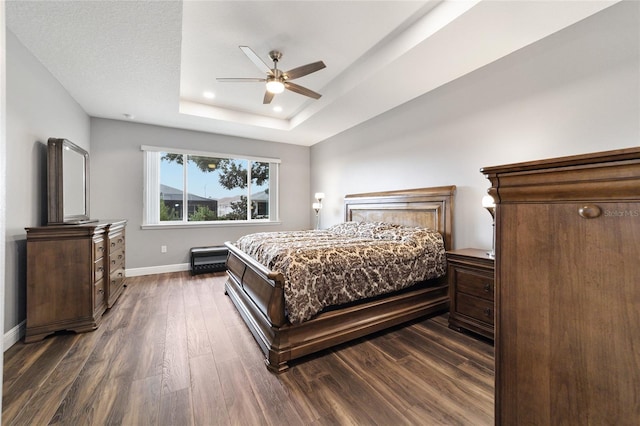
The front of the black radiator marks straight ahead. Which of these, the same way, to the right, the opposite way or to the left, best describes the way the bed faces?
to the right

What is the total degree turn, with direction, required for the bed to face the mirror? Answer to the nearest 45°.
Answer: approximately 45° to its right

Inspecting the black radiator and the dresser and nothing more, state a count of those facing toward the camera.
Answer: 1

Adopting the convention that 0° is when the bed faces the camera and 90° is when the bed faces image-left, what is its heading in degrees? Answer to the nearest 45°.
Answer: approximately 45°

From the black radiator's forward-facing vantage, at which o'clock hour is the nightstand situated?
The nightstand is roughly at 11 o'clock from the black radiator.

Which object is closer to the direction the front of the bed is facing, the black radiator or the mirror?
the mirror

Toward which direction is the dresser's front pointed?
to the viewer's right

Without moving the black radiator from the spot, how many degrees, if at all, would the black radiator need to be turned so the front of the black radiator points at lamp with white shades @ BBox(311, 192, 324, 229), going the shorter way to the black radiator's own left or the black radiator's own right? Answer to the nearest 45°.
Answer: approximately 90° to the black radiator's own left

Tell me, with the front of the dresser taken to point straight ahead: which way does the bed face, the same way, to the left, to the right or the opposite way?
the opposite way
